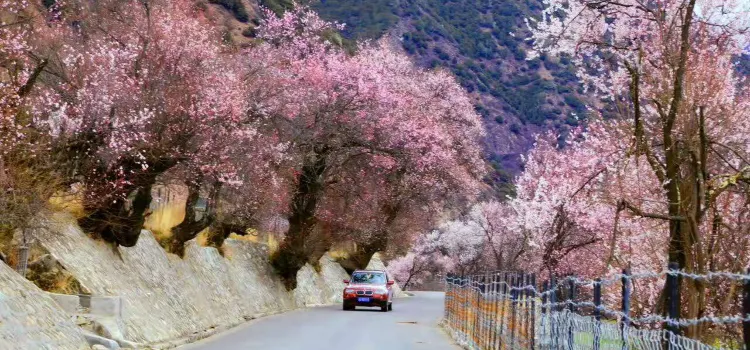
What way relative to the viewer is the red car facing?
toward the camera

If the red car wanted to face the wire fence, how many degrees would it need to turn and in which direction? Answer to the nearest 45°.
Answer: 0° — it already faces it

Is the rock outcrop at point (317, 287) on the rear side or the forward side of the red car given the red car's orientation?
on the rear side

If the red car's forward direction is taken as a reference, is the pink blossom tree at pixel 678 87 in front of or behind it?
in front

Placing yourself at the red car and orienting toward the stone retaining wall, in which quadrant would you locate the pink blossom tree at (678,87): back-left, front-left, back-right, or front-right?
front-left

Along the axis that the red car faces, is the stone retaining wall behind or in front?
in front

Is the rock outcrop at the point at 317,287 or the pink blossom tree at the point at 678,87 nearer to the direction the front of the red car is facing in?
the pink blossom tree
